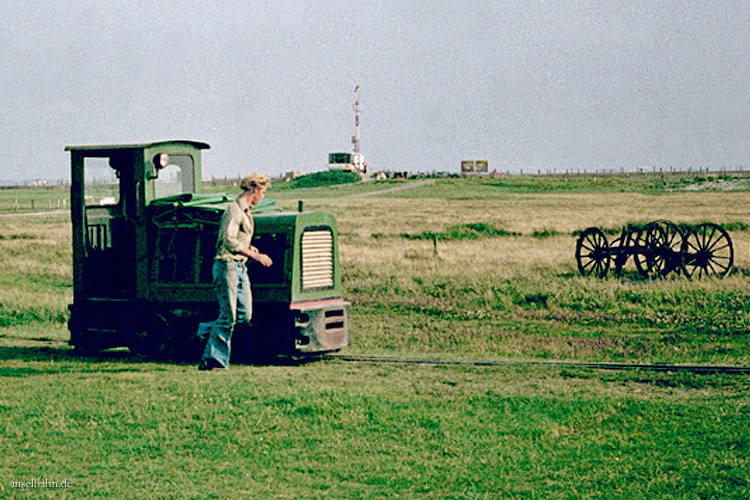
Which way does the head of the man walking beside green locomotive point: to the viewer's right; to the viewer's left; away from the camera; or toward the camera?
to the viewer's right

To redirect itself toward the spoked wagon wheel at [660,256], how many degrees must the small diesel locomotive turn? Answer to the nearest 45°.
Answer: approximately 90° to its left

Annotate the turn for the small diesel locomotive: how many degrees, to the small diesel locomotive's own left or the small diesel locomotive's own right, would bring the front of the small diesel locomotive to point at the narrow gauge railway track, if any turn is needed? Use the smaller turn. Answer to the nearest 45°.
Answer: approximately 45° to the small diesel locomotive's own left

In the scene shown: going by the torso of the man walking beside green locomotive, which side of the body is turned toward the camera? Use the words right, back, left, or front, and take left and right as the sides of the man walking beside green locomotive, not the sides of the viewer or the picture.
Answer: right

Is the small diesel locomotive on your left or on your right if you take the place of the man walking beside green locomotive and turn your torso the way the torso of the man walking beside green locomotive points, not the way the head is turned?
on your left

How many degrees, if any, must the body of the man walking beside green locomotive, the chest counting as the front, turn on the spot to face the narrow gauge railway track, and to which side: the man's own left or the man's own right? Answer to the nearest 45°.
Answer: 0° — they already face it

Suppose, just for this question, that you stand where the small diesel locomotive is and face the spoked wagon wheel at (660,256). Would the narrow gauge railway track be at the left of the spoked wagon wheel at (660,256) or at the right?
right
